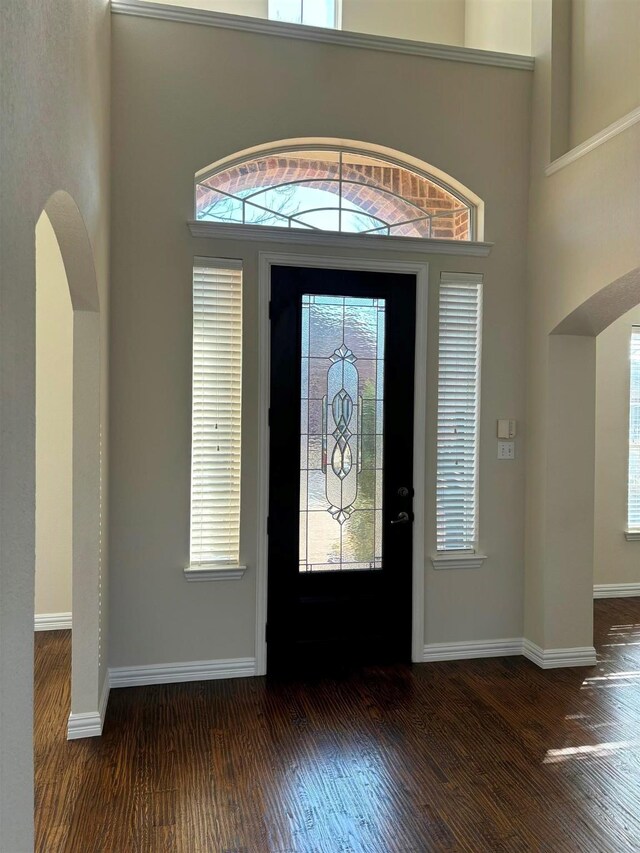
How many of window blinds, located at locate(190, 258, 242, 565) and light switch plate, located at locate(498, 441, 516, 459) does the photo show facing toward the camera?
2

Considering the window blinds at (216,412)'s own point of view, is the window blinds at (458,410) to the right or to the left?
on its left

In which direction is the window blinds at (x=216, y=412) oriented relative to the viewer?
toward the camera

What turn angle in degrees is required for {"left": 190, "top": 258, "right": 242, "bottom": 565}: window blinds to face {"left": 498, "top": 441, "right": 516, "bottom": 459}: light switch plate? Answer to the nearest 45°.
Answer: approximately 90° to its left

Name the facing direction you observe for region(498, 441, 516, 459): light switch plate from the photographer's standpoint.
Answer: facing the viewer

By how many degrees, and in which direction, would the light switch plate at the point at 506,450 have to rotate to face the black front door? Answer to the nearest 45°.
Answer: approximately 45° to its right

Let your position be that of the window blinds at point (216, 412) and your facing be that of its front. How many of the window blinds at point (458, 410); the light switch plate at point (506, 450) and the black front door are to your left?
3

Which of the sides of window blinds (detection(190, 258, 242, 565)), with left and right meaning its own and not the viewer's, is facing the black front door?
left
